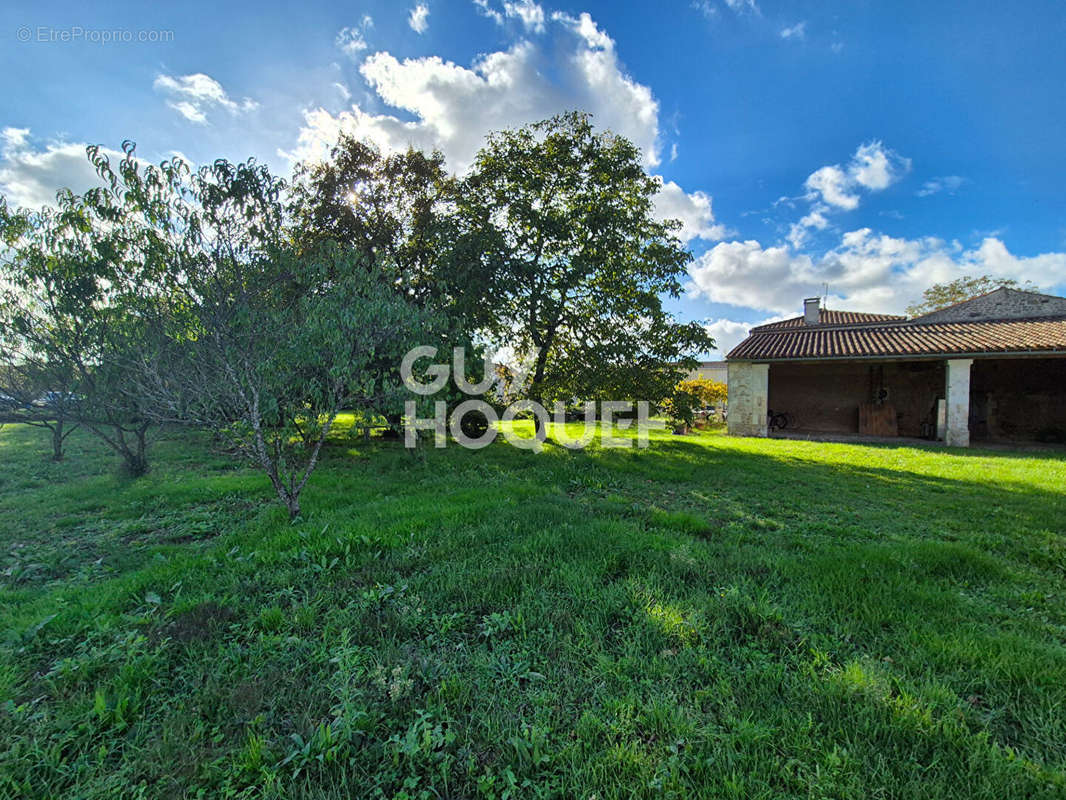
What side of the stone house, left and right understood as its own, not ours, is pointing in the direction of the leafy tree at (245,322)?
front

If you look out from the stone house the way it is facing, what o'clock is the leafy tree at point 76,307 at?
The leafy tree is roughly at 1 o'clock from the stone house.

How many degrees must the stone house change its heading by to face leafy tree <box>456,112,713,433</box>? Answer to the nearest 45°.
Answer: approximately 45° to its right

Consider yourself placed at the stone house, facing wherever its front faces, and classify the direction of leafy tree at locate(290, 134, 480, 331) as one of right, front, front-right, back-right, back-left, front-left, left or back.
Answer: front-right

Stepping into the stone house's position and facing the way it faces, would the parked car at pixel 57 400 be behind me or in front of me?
in front

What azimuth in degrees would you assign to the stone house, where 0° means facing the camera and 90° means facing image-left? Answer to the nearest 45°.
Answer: approximately 0°
